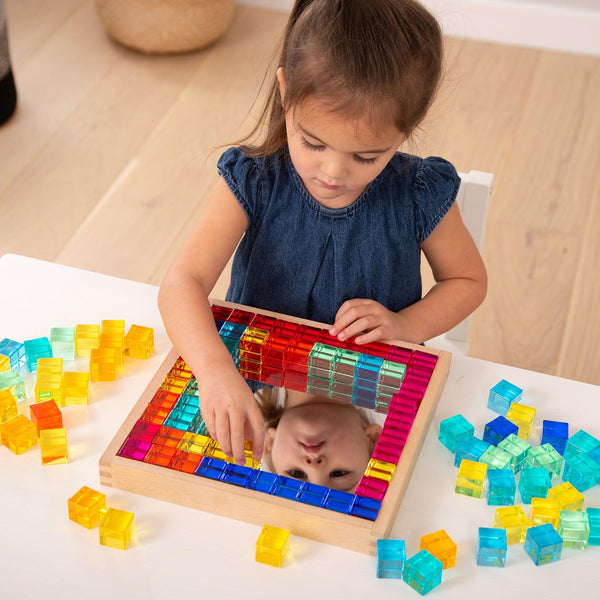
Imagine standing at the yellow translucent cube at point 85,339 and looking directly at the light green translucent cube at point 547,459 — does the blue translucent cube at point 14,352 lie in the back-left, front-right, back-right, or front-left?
back-right

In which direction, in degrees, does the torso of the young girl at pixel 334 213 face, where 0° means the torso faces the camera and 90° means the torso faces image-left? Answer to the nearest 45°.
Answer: approximately 0°
